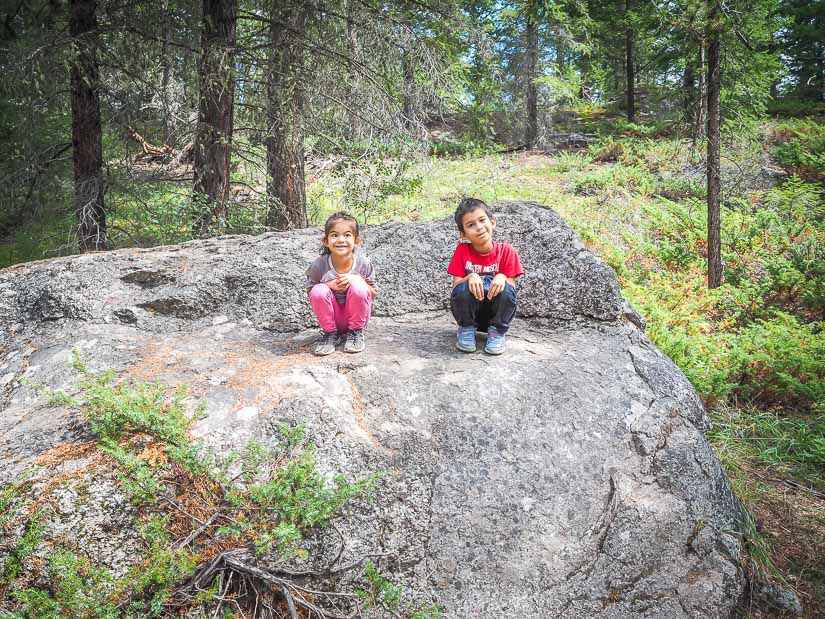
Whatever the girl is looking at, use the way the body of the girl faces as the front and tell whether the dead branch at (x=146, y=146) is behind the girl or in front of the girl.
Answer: behind

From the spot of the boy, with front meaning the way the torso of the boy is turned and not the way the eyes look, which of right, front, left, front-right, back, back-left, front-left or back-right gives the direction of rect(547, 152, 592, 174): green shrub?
back

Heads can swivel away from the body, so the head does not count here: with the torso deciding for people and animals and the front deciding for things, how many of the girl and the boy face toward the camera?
2

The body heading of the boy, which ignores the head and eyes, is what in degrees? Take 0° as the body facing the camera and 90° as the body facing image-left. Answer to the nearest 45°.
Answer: approximately 0°

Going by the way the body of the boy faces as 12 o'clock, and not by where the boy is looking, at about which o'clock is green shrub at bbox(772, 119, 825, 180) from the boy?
The green shrub is roughly at 7 o'clock from the boy.
